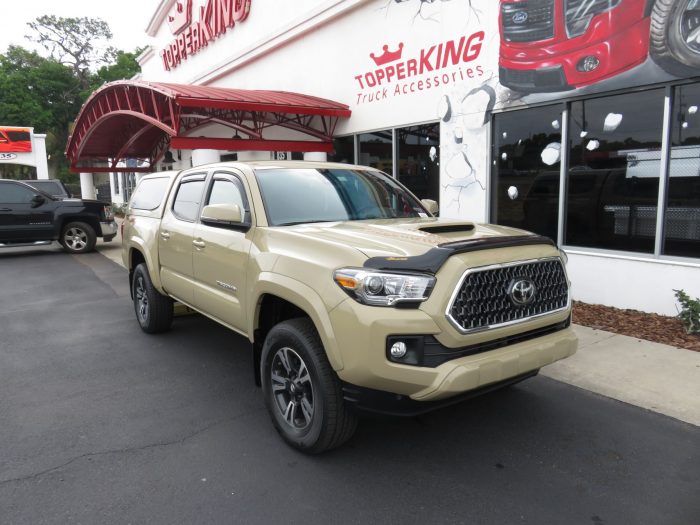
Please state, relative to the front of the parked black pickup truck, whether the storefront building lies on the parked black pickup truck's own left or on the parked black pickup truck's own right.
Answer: on the parked black pickup truck's own right

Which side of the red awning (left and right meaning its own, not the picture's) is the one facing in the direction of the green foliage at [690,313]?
left

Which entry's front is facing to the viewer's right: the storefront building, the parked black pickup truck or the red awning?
the parked black pickup truck

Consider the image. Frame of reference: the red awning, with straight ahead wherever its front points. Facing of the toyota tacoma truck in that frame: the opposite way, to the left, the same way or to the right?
to the left

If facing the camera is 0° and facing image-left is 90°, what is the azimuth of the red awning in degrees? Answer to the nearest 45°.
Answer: approximately 45°

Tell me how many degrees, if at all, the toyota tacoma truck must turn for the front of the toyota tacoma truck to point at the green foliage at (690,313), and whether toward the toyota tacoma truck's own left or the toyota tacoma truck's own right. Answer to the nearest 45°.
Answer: approximately 90° to the toyota tacoma truck's own left

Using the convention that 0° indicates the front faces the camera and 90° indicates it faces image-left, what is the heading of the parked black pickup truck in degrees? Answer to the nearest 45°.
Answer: approximately 270°

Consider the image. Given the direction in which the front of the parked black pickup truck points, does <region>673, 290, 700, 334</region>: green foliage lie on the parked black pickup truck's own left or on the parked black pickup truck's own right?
on the parked black pickup truck's own right

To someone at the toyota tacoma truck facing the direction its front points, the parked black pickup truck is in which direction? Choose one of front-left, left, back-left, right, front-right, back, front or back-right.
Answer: back

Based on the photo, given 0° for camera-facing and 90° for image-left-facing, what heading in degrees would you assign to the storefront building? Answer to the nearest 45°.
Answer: approximately 45°

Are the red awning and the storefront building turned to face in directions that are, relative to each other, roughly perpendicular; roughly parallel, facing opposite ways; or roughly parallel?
roughly parallel

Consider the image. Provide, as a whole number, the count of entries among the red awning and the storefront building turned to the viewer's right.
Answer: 0
